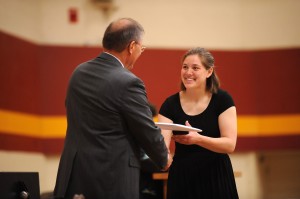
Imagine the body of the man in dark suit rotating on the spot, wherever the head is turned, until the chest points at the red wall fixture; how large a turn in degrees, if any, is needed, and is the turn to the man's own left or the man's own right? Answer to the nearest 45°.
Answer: approximately 45° to the man's own left

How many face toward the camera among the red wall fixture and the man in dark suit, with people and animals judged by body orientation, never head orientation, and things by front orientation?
1

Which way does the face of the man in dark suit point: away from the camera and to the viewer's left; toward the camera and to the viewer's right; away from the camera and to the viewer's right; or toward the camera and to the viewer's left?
away from the camera and to the viewer's right

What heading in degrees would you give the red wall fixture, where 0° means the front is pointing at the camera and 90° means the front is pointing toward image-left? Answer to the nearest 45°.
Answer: approximately 0°

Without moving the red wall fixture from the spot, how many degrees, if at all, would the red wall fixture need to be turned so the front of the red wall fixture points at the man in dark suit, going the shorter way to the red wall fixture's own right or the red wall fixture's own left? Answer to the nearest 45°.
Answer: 0° — it already faces them

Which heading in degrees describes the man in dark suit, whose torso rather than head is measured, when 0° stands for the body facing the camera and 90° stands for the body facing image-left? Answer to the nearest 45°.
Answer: approximately 225°
